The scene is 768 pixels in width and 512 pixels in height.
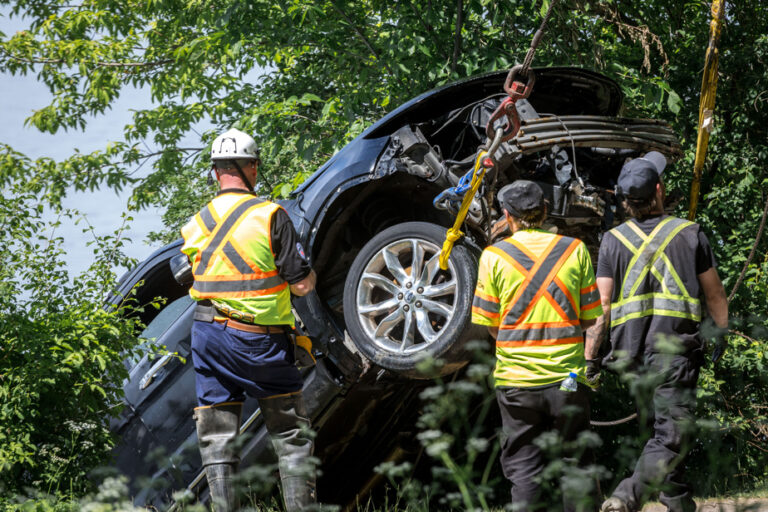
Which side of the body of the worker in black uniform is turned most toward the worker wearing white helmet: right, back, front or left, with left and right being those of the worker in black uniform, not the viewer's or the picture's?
left

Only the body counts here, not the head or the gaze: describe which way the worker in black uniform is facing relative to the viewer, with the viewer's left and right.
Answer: facing away from the viewer

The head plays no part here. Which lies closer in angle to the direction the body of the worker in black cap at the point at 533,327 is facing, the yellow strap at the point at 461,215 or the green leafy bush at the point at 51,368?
the yellow strap

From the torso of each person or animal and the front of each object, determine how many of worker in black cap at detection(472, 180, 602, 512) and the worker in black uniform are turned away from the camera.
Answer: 2

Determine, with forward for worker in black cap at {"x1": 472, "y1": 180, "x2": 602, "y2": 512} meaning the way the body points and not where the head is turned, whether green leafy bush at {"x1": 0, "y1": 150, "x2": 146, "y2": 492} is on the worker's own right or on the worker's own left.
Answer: on the worker's own left

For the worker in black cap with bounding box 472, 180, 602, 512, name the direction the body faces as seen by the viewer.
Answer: away from the camera

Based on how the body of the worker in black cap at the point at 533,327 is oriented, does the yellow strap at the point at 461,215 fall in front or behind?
in front
